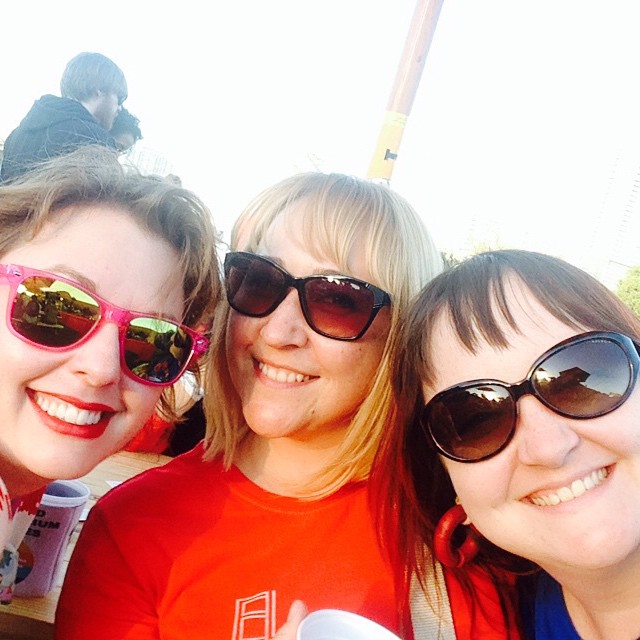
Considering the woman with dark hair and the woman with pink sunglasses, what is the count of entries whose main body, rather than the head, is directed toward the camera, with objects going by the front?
2

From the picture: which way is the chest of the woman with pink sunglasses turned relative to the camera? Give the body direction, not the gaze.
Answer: toward the camera

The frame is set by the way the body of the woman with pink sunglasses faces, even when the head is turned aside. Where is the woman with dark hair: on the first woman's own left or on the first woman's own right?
on the first woman's own left

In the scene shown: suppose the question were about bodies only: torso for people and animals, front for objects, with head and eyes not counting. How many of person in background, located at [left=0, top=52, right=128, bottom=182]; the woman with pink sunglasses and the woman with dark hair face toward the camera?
2

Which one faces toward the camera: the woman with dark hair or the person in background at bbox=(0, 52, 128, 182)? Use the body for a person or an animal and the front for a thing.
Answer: the woman with dark hair

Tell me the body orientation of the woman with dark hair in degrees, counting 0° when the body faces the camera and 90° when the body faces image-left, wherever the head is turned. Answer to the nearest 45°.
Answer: approximately 0°

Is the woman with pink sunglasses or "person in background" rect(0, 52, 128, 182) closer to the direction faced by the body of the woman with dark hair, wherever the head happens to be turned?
the woman with pink sunglasses

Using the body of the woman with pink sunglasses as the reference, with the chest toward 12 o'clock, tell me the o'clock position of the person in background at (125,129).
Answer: The person in background is roughly at 6 o'clock from the woman with pink sunglasses.

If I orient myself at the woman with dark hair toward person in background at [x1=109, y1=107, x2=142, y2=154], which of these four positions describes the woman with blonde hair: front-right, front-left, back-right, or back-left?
front-left

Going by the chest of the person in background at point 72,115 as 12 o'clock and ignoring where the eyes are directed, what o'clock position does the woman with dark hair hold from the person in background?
The woman with dark hair is roughly at 4 o'clock from the person in background.

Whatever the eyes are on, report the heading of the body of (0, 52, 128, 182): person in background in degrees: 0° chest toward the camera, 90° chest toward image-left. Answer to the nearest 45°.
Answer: approximately 225°
